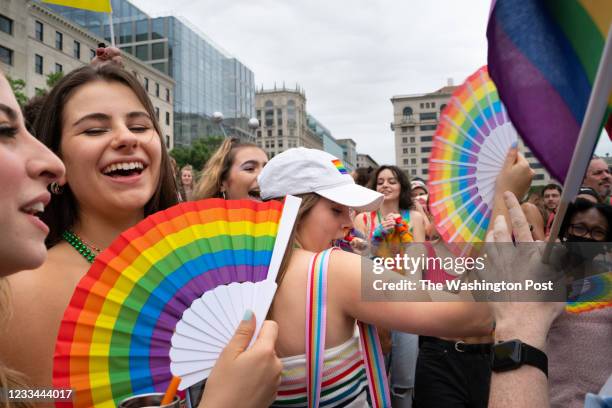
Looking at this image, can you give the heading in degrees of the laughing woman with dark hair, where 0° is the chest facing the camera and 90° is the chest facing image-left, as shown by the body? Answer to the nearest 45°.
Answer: approximately 315°

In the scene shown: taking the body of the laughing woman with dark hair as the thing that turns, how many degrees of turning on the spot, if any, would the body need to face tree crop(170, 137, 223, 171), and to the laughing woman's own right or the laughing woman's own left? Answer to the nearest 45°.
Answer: approximately 135° to the laughing woman's own left

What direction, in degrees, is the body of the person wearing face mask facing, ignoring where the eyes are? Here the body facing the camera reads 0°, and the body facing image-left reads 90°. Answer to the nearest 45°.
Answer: approximately 0°

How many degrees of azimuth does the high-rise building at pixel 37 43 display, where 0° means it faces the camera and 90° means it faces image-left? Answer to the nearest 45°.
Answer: approximately 315°

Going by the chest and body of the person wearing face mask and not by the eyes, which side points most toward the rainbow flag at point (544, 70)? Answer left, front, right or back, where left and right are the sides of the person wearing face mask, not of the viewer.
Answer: front

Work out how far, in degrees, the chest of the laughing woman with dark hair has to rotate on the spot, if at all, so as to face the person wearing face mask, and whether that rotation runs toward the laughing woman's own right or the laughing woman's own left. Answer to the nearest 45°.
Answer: approximately 45° to the laughing woman's own left
